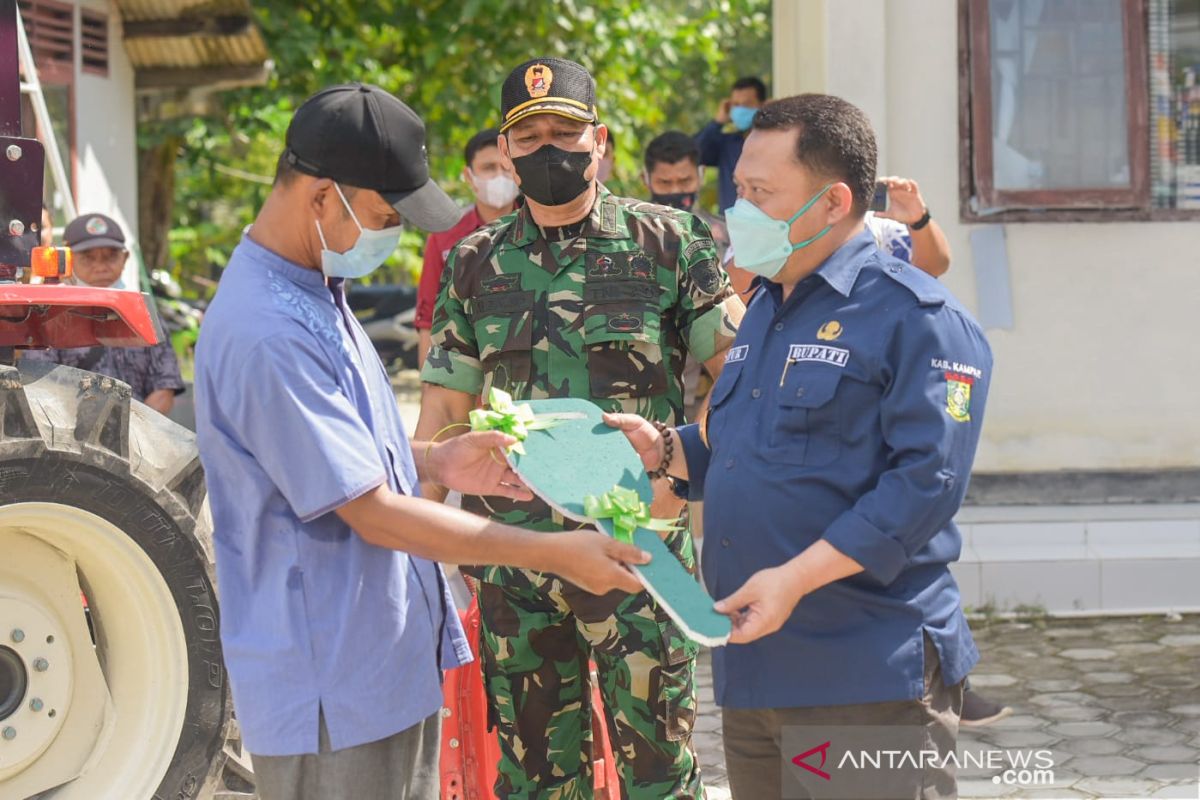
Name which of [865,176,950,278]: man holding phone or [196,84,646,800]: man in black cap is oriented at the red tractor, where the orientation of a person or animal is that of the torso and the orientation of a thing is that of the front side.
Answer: the man holding phone

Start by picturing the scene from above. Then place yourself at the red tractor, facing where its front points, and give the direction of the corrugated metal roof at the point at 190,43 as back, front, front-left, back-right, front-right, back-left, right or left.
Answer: right

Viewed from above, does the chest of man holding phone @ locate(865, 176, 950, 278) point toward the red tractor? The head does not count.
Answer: yes

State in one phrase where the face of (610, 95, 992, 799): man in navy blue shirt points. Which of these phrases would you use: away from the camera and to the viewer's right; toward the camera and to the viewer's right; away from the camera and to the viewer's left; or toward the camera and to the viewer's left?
toward the camera and to the viewer's left

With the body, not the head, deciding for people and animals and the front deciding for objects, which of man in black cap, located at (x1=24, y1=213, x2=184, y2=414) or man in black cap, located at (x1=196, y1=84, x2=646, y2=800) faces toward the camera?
man in black cap, located at (x1=24, y1=213, x2=184, y2=414)

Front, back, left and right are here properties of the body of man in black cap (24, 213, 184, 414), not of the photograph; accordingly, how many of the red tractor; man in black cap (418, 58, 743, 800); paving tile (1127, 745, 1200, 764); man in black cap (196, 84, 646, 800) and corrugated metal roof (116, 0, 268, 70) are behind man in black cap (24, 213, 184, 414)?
1

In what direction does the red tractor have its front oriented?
to the viewer's left

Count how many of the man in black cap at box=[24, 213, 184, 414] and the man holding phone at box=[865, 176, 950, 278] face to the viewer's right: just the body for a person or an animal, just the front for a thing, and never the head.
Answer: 0

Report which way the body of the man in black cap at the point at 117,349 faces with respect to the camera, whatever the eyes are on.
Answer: toward the camera

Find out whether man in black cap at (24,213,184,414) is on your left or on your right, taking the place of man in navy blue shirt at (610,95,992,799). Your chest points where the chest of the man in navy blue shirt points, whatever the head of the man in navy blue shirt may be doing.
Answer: on your right

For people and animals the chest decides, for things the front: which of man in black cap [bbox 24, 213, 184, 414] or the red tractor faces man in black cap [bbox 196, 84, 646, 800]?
man in black cap [bbox 24, 213, 184, 414]

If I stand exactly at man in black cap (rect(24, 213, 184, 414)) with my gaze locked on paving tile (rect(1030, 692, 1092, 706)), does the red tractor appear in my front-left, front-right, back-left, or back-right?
front-right

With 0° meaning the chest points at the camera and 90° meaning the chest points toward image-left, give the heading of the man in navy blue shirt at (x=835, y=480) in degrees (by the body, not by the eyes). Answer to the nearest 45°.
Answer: approximately 45°

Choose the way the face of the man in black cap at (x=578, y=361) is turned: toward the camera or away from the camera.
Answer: toward the camera

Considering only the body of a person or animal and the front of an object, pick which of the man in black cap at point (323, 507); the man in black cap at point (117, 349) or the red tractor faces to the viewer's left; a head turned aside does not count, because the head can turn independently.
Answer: the red tractor

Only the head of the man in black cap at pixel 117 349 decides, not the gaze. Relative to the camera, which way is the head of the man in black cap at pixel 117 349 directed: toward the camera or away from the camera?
toward the camera

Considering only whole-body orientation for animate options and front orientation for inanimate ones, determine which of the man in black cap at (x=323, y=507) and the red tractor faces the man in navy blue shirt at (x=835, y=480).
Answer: the man in black cap
